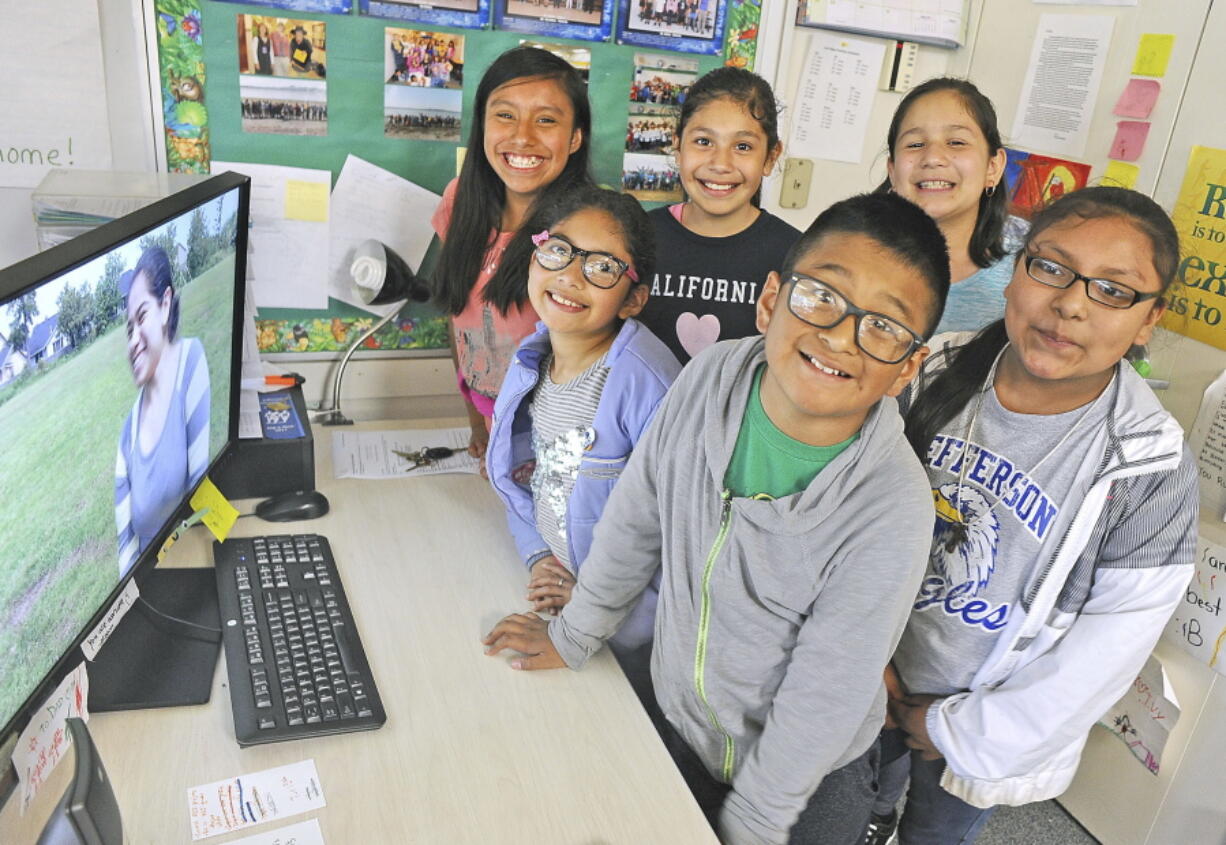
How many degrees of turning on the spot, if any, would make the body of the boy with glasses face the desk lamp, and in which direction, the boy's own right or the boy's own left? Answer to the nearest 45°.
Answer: approximately 90° to the boy's own right

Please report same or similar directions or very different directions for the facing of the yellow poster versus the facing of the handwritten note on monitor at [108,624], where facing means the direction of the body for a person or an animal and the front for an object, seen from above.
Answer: very different directions

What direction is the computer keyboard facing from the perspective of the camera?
to the viewer's right

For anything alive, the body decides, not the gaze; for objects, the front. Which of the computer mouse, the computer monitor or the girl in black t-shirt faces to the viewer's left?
the computer mouse

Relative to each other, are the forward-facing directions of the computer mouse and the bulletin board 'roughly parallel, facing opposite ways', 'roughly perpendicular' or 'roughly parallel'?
roughly perpendicular

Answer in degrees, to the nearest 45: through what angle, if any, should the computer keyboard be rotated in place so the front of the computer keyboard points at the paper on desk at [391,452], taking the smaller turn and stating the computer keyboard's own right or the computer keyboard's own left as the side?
approximately 90° to the computer keyboard's own left

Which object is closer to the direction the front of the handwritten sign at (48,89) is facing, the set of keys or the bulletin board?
the set of keys

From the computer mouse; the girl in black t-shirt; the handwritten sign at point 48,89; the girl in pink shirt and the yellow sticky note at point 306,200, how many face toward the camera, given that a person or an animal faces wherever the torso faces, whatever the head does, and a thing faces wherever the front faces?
4
